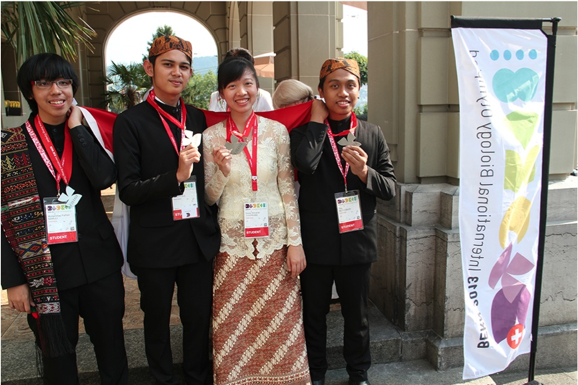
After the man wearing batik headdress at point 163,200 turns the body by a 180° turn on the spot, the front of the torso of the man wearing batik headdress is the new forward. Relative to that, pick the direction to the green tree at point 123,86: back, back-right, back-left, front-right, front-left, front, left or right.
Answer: front-right

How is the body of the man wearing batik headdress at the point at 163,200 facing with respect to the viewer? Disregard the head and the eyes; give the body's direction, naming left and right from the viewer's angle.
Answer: facing the viewer and to the right of the viewer

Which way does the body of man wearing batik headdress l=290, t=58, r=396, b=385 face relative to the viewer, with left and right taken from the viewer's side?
facing the viewer

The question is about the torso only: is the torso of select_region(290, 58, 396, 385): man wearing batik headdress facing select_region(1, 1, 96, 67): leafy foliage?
no

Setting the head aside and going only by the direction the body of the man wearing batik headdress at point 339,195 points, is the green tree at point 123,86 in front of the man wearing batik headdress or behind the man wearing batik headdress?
behind

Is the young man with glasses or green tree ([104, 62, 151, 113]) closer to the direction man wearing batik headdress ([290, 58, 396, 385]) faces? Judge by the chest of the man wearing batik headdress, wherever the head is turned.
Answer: the young man with glasses

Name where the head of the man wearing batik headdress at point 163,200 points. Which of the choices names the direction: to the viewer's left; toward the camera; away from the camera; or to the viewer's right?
toward the camera

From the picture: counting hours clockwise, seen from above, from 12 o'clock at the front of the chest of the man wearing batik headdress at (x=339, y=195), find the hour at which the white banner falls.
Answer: The white banner is roughly at 9 o'clock from the man wearing batik headdress.

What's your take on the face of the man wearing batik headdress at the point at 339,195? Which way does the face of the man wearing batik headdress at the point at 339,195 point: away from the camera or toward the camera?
toward the camera

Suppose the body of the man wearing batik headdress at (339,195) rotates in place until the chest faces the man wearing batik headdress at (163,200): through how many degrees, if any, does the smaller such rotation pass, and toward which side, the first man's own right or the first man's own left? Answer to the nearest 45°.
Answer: approximately 90° to the first man's own right

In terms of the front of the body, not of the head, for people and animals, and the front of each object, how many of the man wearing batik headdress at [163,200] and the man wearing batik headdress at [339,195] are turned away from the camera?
0

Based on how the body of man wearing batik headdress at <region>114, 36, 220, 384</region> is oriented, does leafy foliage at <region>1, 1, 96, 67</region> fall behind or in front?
behind

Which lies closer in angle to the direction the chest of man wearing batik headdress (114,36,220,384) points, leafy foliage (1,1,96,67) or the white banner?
the white banner

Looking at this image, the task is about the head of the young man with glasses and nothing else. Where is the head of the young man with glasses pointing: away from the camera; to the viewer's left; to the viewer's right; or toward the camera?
toward the camera

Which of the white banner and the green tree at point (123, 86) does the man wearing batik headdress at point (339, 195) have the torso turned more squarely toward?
the white banner

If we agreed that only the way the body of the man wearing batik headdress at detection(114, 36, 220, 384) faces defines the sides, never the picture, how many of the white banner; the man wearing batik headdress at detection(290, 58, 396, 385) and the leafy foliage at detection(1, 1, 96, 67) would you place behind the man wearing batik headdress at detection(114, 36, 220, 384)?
1
